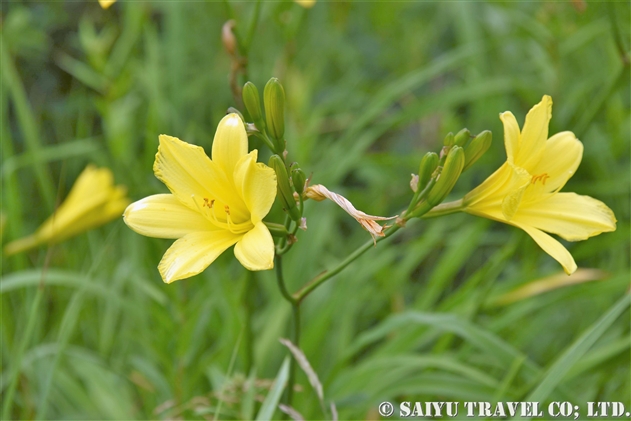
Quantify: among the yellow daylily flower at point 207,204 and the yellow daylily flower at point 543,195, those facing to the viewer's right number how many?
1

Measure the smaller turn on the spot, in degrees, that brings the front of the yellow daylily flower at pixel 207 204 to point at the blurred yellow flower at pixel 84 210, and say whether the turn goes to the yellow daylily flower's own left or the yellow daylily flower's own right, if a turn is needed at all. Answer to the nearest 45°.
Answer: approximately 135° to the yellow daylily flower's own right

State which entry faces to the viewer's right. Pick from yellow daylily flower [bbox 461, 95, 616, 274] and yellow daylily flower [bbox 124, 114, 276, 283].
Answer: yellow daylily flower [bbox 461, 95, 616, 274]

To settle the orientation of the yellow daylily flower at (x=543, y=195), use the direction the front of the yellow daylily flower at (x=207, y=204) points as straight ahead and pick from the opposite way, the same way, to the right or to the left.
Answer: to the left

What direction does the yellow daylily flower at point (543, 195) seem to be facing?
to the viewer's right
